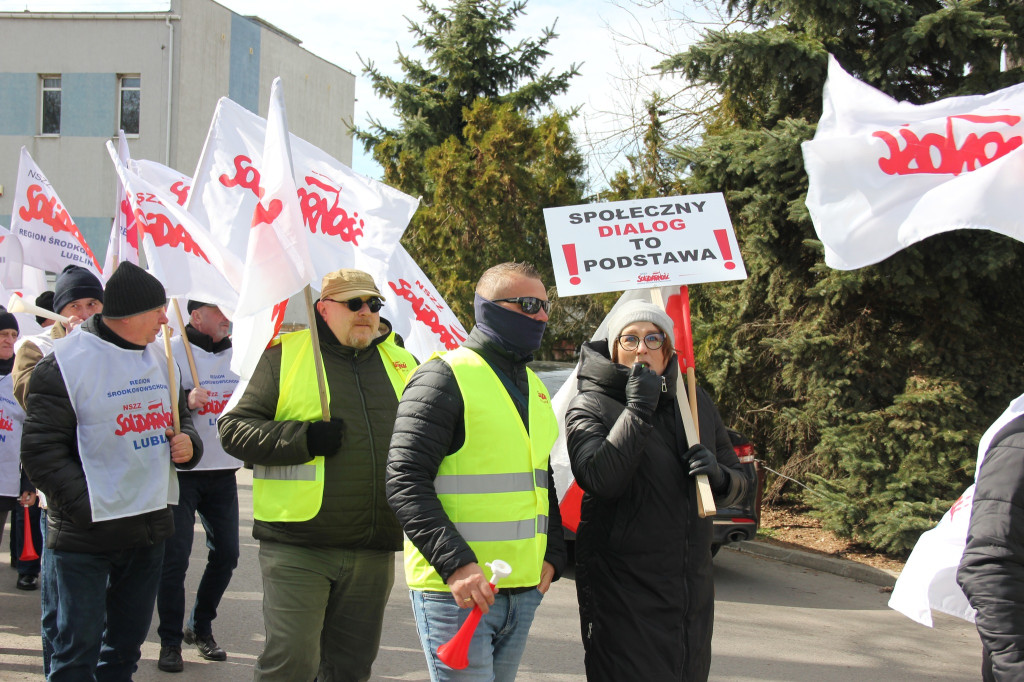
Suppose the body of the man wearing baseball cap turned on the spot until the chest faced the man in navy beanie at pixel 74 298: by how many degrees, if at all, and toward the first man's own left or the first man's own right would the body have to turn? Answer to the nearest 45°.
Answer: approximately 180°

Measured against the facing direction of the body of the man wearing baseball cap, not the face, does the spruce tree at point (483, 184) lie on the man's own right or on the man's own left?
on the man's own left

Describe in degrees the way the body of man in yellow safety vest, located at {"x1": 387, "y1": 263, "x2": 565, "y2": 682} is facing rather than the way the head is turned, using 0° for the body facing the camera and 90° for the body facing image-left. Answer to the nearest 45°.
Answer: approximately 315°

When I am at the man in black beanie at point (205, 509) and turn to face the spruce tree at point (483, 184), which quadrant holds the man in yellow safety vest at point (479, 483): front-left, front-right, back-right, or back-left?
back-right

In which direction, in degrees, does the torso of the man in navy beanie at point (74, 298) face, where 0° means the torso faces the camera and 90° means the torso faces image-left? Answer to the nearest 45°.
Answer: approximately 315°

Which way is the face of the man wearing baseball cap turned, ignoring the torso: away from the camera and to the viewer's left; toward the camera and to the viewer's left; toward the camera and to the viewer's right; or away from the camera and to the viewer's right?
toward the camera and to the viewer's right

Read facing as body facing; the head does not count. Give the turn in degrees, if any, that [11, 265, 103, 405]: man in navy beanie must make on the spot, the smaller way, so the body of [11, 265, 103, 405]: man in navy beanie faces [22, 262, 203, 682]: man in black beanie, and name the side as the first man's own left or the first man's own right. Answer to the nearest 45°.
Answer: approximately 45° to the first man's own right

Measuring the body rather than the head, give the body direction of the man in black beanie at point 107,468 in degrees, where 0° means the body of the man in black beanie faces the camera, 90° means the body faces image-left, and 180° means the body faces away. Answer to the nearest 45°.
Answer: approximately 315°

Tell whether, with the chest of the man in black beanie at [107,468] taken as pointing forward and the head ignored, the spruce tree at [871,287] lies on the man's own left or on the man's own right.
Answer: on the man's own left

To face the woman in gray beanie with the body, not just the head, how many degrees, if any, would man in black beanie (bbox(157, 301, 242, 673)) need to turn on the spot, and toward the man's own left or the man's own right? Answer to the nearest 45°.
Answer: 0° — they already face them
